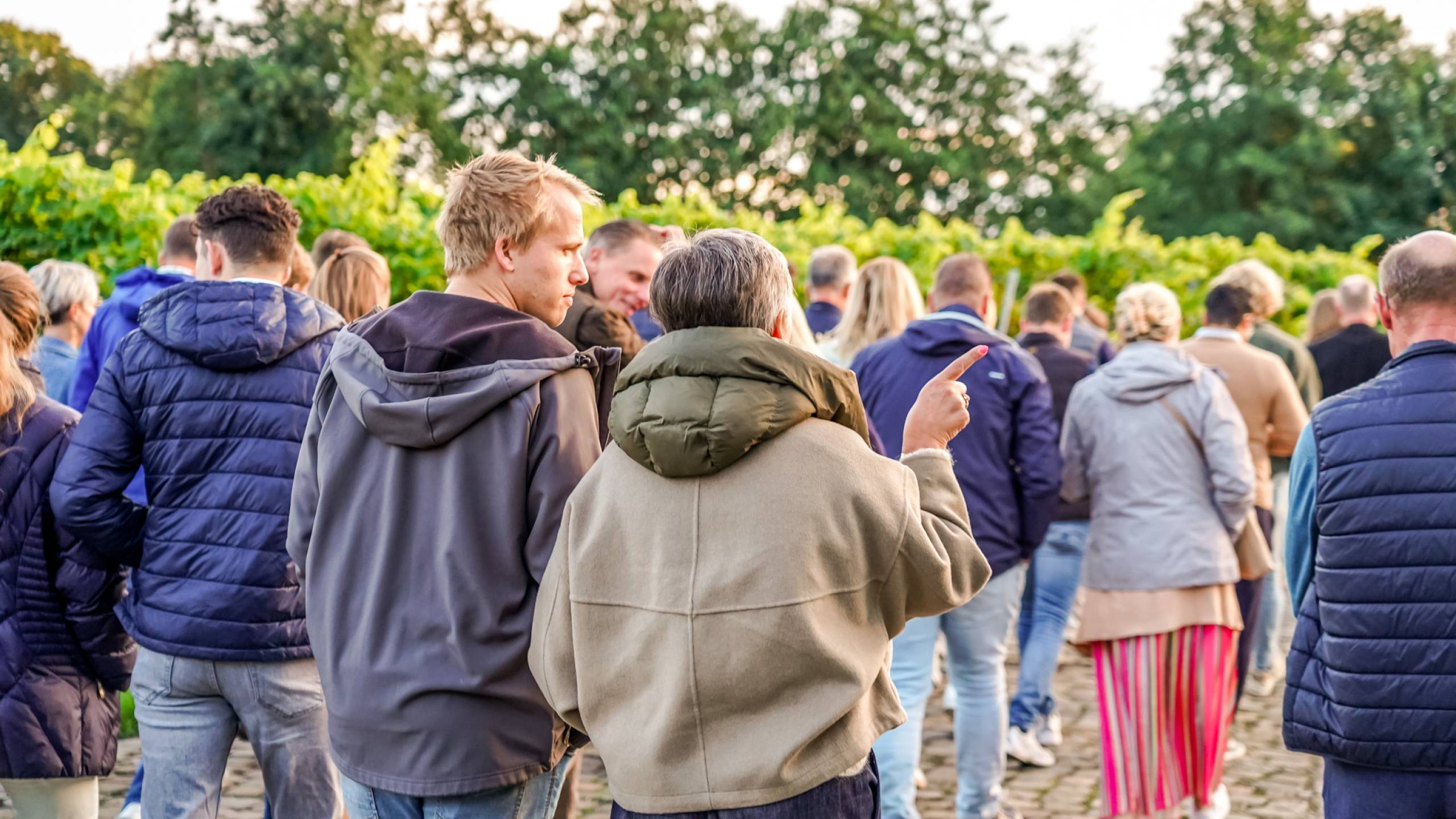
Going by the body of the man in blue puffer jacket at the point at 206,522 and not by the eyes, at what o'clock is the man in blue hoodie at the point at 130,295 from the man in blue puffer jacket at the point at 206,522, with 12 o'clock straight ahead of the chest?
the man in blue hoodie at the point at 130,295 is roughly at 12 o'clock from the man in blue puffer jacket at the point at 206,522.

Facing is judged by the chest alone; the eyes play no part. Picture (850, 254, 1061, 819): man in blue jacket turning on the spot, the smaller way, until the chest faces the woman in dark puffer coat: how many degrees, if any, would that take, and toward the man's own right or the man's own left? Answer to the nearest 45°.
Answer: approximately 135° to the man's own left

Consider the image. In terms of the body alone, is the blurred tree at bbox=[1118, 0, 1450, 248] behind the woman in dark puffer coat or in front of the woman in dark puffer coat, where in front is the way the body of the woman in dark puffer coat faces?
in front

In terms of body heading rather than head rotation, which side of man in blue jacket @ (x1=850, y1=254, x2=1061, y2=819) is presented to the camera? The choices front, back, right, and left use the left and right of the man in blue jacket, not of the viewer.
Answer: back

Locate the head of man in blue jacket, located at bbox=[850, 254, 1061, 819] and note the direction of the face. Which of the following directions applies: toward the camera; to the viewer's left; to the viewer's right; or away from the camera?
away from the camera

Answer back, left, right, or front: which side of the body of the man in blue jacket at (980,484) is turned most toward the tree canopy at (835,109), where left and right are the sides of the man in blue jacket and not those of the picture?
front

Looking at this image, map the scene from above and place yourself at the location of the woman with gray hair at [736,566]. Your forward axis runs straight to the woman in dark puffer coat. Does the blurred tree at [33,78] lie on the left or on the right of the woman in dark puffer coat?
right

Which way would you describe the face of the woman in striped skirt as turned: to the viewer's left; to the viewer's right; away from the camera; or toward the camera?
away from the camera

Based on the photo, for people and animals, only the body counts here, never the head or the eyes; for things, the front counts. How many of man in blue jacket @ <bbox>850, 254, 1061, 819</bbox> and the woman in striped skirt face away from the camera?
2

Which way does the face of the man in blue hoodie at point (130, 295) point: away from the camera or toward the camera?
away from the camera

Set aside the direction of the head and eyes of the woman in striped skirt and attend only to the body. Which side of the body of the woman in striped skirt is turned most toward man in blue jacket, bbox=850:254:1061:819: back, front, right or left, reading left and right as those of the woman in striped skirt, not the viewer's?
left

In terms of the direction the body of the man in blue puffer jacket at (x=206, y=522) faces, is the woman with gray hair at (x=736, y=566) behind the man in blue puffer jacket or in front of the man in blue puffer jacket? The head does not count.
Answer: behind

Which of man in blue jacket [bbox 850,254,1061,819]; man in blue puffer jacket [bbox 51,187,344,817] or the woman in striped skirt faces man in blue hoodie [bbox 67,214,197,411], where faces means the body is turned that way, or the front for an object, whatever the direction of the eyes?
man in blue puffer jacket [bbox 51,187,344,817]

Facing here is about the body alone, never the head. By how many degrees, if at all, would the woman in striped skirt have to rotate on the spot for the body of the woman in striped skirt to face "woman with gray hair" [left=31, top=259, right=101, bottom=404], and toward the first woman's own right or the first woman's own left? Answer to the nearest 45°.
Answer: approximately 90° to the first woman's own left

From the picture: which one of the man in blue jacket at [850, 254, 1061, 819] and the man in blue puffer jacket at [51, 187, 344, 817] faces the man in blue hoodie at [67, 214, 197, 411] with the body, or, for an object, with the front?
the man in blue puffer jacket at [51, 187, 344, 817]

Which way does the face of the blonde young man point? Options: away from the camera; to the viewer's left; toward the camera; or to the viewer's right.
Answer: to the viewer's right

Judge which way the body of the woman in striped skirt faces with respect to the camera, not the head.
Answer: away from the camera

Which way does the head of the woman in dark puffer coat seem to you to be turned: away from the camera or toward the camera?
away from the camera

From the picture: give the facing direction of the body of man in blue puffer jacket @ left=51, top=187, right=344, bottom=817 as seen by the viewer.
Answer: away from the camera
